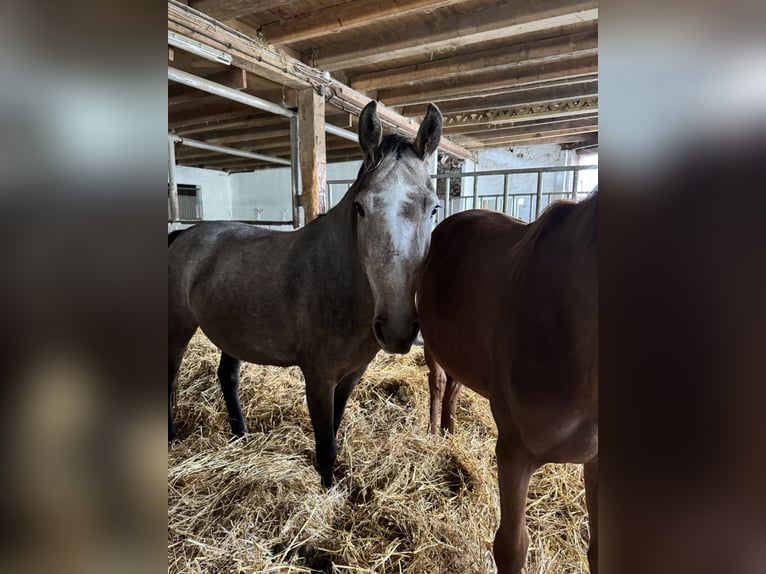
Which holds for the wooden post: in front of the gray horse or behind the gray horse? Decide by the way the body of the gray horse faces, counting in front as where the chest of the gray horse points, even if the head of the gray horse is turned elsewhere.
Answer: behind

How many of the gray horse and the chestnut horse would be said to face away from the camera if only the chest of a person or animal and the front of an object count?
0

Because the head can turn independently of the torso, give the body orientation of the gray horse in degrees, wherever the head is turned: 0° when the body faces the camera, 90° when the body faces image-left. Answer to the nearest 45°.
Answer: approximately 315°

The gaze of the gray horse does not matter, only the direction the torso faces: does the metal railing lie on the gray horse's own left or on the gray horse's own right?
on the gray horse's own left
